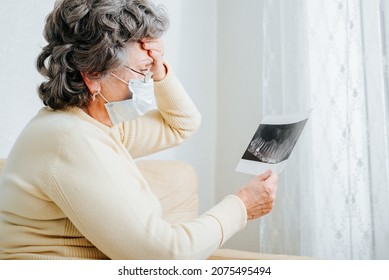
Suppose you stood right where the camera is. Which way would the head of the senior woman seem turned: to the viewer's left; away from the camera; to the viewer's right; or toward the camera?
to the viewer's right

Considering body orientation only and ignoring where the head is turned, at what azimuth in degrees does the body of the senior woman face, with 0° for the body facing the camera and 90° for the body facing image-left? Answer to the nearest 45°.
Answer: approximately 270°

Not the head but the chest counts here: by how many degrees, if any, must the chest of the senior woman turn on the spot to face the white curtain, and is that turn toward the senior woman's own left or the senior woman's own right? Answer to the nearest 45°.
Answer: approximately 45° to the senior woman's own left
